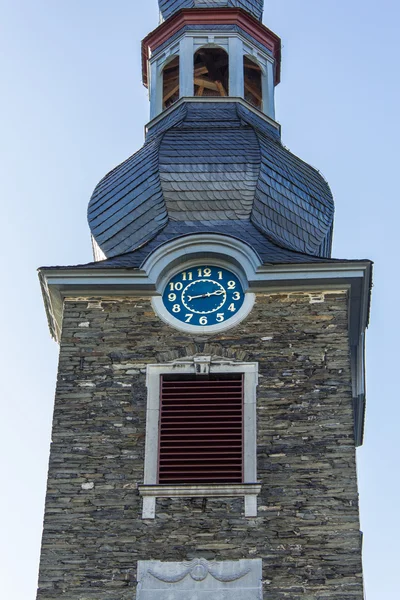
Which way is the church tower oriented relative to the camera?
toward the camera
